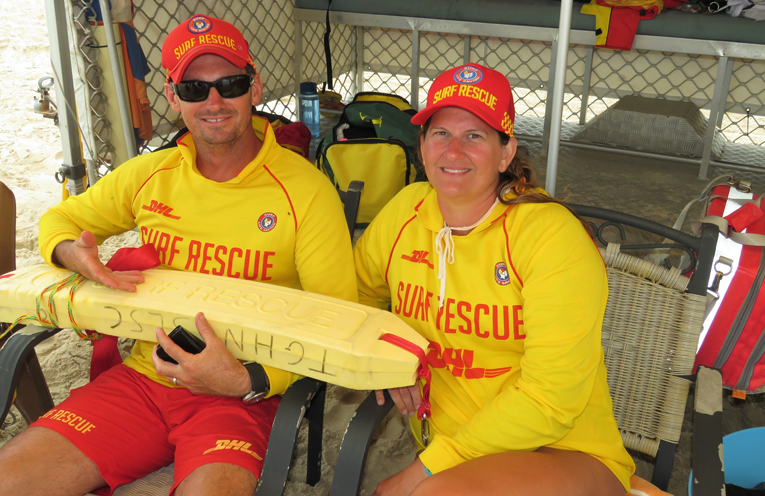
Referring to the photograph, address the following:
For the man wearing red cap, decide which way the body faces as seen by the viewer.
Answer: toward the camera

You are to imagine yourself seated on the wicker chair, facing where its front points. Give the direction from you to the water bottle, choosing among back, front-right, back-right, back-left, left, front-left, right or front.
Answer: right

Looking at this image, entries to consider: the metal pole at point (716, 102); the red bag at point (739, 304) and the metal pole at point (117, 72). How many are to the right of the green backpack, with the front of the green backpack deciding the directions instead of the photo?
1

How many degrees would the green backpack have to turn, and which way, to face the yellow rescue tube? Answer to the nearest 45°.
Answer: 0° — it already faces it

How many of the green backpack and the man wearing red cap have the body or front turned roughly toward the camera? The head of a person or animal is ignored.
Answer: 2

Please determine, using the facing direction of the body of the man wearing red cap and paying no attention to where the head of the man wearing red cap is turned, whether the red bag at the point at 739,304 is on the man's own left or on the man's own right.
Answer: on the man's own left

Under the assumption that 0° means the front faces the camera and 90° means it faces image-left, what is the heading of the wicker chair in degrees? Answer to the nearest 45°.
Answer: approximately 45°

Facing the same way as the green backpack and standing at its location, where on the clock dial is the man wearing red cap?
The man wearing red cap is roughly at 1 o'clock from the green backpack.

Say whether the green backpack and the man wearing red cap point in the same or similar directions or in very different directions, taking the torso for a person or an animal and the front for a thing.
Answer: same or similar directions

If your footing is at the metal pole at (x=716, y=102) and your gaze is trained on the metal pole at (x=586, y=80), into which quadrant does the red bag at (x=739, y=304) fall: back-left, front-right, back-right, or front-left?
back-left

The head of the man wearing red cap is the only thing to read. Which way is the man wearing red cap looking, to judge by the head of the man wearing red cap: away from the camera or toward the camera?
toward the camera

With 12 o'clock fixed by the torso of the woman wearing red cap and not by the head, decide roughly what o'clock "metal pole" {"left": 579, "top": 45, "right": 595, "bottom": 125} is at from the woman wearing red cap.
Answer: The metal pole is roughly at 5 o'clock from the woman wearing red cap.

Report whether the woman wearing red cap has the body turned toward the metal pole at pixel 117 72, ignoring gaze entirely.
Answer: no

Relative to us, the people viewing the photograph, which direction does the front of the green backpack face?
facing the viewer

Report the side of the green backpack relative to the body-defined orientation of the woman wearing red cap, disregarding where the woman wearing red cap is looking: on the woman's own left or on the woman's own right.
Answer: on the woman's own right

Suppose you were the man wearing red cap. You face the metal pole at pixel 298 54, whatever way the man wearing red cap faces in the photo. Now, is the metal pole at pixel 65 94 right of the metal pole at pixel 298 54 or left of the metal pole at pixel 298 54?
left

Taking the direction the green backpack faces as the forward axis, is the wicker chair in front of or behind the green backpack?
in front

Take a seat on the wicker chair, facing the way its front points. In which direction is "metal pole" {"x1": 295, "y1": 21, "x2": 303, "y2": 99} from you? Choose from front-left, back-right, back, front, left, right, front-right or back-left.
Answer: right
